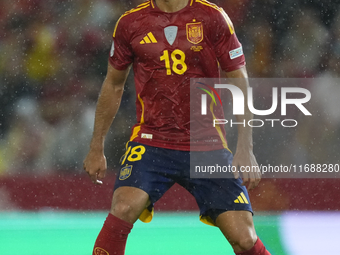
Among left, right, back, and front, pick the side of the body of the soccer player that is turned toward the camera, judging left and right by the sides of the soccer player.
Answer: front
